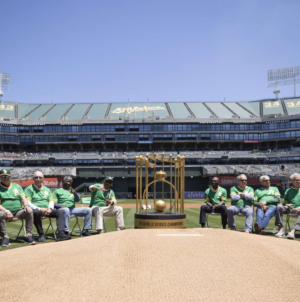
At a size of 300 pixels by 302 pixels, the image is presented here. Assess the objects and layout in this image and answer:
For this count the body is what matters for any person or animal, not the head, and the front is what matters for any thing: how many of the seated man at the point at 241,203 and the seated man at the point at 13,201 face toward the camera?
2

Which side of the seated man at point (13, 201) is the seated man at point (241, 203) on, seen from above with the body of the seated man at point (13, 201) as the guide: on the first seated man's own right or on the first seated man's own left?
on the first seated man's own left

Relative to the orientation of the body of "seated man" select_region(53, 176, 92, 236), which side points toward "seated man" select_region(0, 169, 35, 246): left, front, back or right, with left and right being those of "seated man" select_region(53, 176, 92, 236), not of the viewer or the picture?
right

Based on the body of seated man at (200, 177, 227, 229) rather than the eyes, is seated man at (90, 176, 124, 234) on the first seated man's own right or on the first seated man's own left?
on the first seated man's own right

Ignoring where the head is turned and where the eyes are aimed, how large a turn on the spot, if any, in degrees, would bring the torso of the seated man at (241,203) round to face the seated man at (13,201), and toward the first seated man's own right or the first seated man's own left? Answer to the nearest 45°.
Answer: approximately 45° to the first seated man's own right

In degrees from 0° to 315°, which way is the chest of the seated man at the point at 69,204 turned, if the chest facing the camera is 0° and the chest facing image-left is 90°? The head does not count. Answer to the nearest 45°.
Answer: approximately 315°

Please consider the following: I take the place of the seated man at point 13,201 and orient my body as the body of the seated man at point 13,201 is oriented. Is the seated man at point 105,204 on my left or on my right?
on my left

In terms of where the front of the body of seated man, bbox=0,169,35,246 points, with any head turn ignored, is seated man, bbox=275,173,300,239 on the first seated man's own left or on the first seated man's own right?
on the first seated man's own left
